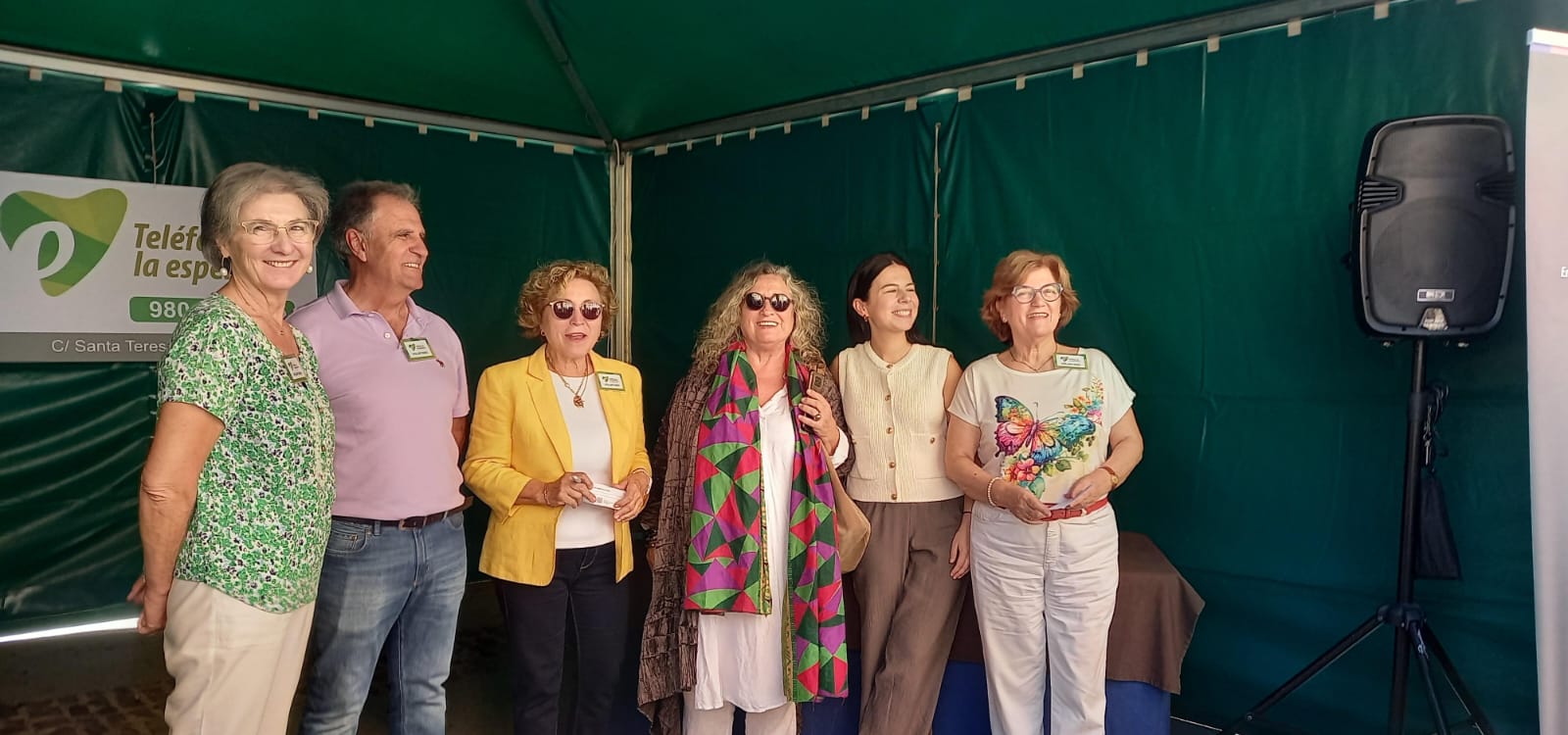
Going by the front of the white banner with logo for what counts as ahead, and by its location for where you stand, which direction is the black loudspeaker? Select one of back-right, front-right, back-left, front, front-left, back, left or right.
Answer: front-left

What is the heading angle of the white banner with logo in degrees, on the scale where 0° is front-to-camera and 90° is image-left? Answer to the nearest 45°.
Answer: approximately 0°

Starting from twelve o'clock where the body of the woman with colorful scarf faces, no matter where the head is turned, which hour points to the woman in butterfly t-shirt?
The woman in butterfly t-shirt is roughly at 9 o'clock from the woman with colorful scarf.

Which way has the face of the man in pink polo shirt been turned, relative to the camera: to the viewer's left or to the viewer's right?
to the viewer's right

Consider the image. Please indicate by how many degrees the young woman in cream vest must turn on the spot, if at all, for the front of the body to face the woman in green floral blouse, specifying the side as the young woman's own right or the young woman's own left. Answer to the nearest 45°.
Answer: approximately 45° to the young woman's own right

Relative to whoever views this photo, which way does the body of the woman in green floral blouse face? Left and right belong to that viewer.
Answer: facing the viewer and to the right of the viewer

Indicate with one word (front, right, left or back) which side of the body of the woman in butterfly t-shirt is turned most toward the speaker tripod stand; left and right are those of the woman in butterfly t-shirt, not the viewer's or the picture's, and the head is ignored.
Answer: left

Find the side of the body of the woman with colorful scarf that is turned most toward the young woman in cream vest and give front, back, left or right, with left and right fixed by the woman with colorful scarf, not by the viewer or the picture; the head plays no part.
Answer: left
